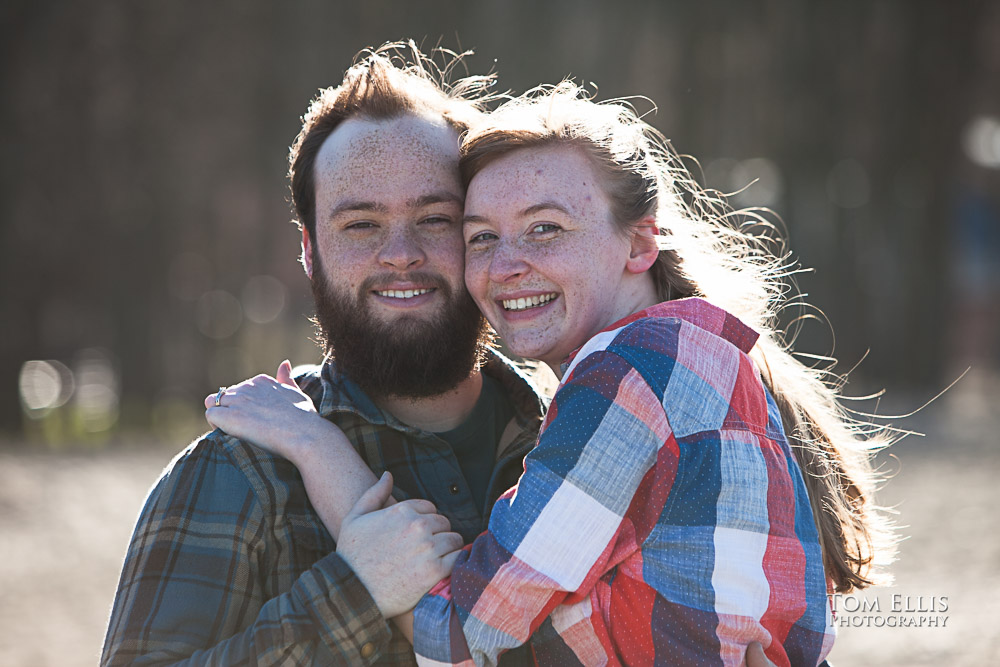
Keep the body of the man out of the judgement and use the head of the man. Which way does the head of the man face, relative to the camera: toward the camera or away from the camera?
toward the camera

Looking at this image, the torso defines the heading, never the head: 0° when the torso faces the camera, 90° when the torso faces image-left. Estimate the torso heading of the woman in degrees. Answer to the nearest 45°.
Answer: approximately 90°

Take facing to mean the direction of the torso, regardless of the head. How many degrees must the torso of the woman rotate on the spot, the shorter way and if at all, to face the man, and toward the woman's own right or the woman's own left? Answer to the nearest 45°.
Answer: approximately 45° to the woman's own right
